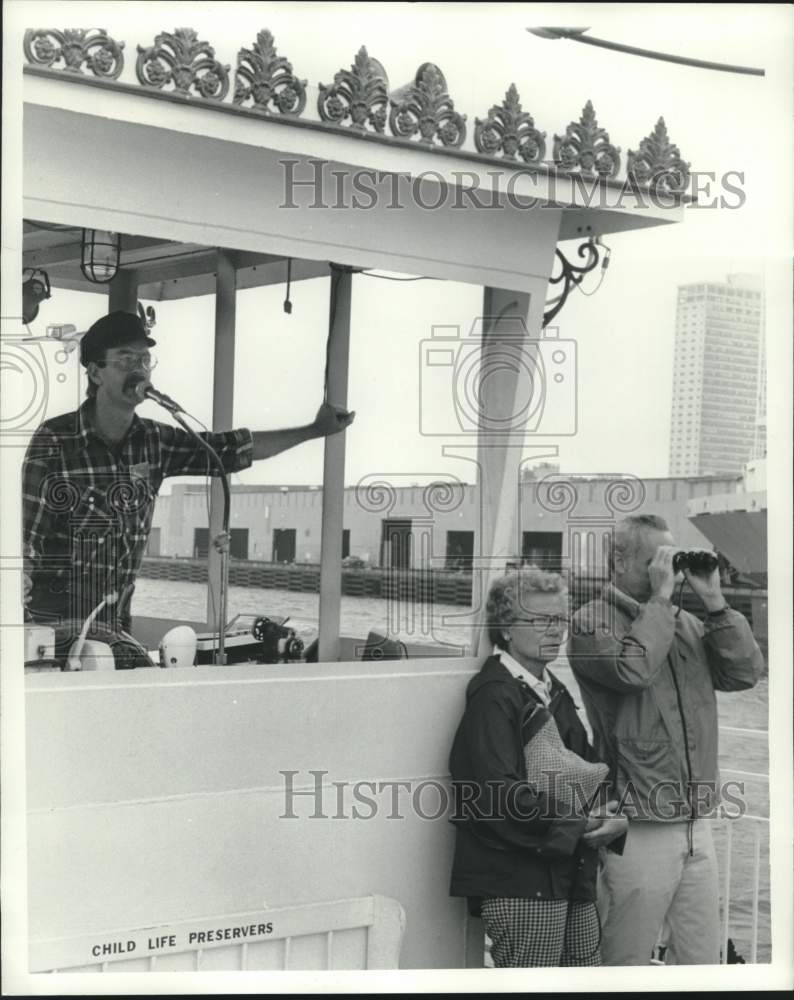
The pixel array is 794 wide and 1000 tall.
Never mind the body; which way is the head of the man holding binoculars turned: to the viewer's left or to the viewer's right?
to the viewer's right

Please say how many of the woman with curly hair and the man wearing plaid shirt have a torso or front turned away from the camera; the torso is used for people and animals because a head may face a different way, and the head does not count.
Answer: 0

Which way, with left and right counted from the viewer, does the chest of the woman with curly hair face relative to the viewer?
facing the viewer and to the right of the viewer

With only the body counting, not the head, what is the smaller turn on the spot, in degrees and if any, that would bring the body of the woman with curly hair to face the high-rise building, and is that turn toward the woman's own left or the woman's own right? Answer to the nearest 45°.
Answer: approximately 135° to the woman's own left

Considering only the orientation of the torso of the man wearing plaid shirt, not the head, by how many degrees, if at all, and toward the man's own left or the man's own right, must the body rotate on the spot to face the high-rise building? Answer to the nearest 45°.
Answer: approximately 90° to the man's own left
